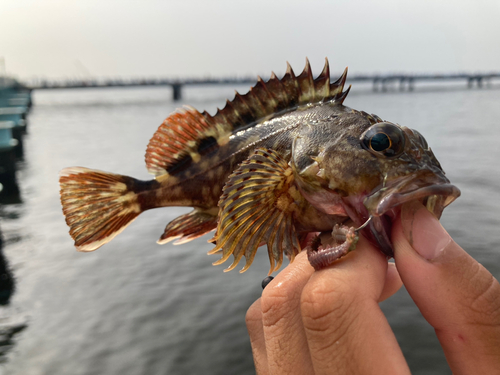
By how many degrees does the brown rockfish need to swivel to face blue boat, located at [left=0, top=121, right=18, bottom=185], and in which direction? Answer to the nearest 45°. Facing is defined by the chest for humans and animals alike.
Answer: approximately 135° to its left

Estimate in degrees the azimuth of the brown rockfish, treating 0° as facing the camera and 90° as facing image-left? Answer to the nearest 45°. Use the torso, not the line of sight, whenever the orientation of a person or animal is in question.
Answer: approximately 270°
